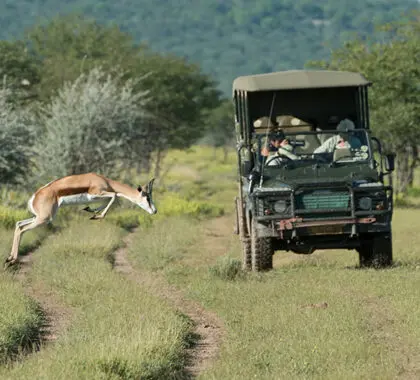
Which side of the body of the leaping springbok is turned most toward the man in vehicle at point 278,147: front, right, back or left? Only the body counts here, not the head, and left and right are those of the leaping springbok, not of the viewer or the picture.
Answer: front

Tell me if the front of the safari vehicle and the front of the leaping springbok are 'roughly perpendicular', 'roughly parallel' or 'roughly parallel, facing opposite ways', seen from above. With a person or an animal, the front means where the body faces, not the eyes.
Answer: roughly perpendicular

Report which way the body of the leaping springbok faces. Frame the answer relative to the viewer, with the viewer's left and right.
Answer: facing to the right of the viewer

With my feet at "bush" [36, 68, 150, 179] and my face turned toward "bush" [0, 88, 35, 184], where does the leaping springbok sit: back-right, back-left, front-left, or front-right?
front-left

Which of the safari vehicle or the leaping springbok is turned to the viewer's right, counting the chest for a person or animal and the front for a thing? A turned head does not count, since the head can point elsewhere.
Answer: the leaping springbok

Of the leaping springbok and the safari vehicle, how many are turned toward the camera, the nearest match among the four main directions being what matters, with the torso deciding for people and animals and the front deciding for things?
1

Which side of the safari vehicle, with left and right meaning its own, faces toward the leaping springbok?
right

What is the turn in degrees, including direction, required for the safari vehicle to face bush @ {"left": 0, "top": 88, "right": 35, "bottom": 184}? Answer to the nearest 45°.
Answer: approximately 135° to its right

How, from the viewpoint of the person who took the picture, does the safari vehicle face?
facing the viewer

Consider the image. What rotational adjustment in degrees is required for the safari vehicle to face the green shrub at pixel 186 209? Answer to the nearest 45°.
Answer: approximately 180°

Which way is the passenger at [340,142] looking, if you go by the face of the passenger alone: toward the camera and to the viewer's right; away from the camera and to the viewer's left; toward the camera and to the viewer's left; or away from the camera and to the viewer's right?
toward the camera and to the viewer's left

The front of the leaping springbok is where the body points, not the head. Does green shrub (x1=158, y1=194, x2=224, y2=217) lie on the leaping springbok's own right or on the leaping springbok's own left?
on the leaping springbok's own left
